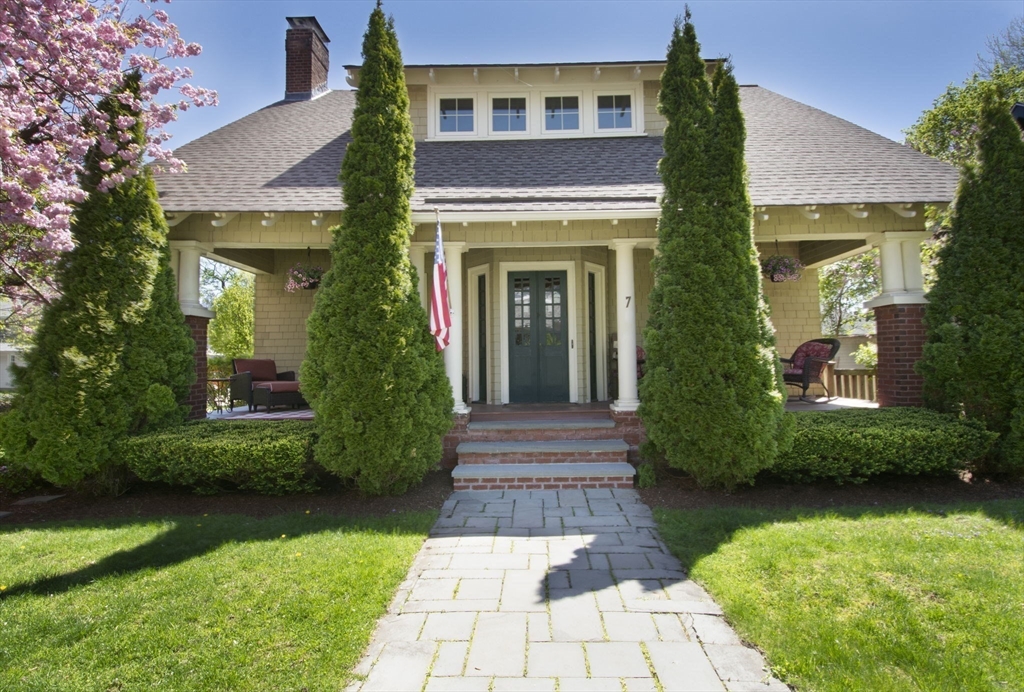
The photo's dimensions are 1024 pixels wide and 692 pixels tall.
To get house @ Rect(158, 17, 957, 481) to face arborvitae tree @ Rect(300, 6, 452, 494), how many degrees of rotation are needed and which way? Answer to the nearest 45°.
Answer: approximately 45° to its right

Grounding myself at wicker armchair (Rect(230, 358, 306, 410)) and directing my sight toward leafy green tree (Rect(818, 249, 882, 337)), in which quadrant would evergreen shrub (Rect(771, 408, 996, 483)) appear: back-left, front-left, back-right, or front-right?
front-right

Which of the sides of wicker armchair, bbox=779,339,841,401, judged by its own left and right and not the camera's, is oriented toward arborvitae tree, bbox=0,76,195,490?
front

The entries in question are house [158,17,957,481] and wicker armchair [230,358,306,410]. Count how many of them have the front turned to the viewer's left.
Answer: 0

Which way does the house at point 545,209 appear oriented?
toward the camera

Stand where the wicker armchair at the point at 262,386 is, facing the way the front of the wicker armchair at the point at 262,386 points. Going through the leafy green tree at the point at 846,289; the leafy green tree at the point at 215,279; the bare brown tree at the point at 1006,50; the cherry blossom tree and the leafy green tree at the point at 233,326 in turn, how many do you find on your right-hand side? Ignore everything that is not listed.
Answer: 1

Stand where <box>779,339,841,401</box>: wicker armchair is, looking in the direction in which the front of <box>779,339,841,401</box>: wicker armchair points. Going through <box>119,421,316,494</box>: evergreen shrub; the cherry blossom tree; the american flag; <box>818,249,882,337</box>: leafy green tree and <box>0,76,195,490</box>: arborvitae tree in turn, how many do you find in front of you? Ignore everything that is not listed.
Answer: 4

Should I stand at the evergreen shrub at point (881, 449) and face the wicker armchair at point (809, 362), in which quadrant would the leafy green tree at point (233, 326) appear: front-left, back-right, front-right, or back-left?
front-left

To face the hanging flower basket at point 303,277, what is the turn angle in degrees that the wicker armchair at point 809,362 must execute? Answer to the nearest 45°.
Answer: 0° — it already faces it

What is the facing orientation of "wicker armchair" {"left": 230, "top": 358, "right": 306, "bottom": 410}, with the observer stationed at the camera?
facing the viewer and to the right of the viewer

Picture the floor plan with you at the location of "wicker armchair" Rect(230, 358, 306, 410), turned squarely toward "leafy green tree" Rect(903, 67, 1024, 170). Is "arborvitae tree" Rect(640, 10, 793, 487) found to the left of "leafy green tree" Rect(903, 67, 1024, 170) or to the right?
right

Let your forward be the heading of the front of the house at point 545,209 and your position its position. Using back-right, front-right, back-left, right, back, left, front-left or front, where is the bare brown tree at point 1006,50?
back-left

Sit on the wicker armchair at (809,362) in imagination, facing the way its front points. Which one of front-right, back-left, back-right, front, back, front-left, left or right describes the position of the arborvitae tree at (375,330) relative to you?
front

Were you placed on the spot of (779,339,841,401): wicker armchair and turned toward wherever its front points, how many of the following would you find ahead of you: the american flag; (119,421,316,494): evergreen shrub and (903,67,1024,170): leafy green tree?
2

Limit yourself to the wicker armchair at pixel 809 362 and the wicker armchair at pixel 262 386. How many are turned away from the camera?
0

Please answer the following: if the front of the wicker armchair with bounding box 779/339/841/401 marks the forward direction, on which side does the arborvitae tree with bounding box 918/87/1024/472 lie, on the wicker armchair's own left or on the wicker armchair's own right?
on the wicker armchair's own left

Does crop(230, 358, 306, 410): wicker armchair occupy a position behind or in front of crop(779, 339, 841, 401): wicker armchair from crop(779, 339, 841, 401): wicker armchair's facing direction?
in front
